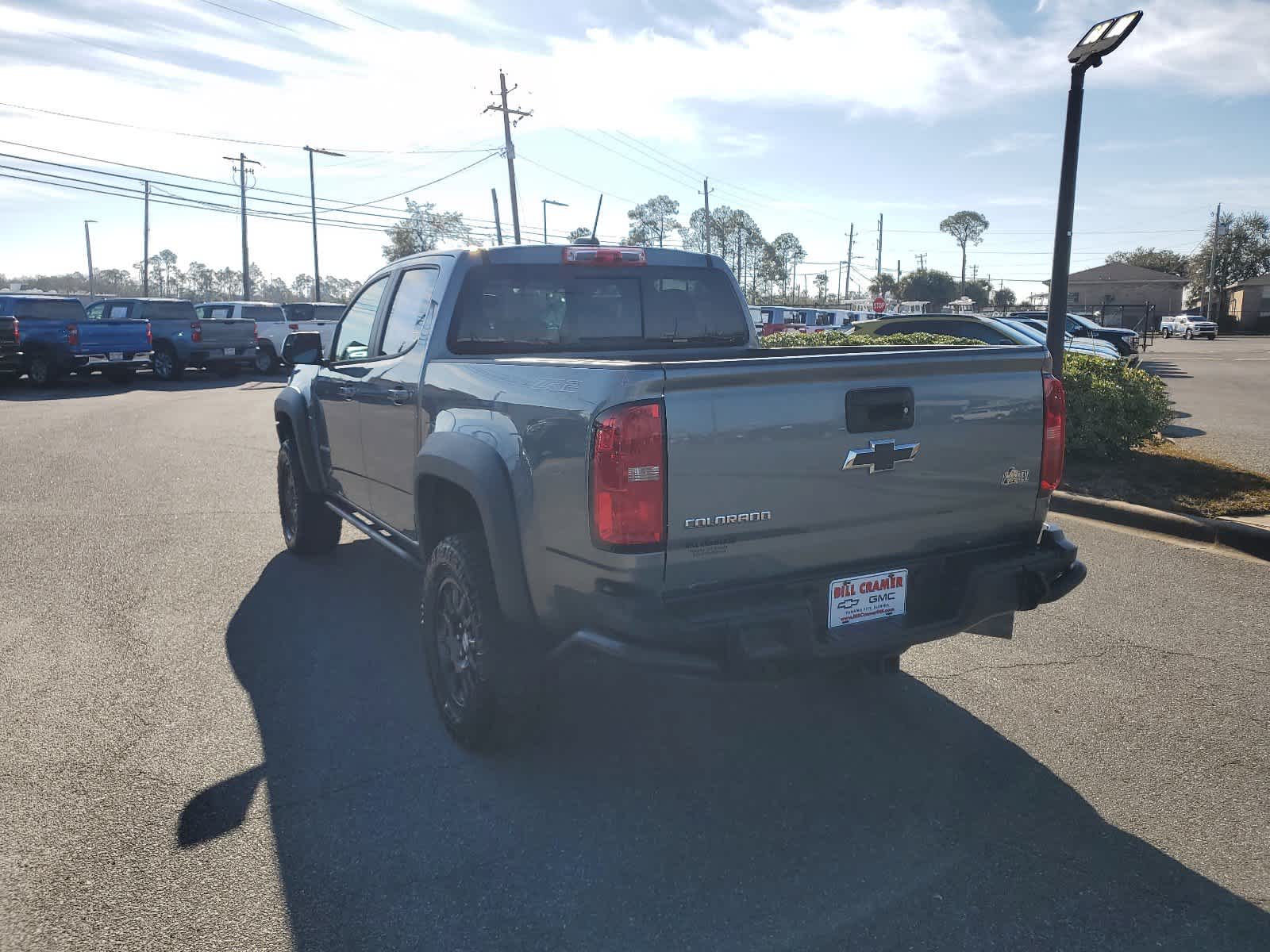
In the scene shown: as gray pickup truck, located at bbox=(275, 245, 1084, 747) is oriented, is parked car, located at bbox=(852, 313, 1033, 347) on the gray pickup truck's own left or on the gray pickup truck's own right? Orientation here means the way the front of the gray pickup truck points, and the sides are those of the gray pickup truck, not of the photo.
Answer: on the gray pickup truck's own right

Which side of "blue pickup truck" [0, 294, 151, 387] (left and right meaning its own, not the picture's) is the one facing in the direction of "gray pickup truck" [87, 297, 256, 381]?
right

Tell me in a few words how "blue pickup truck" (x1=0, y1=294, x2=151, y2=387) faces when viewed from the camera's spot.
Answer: facing away from the viewer and to the left of the viewer

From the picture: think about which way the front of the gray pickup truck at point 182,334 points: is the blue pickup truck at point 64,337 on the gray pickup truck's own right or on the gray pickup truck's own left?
on the gray pickup truck's own left

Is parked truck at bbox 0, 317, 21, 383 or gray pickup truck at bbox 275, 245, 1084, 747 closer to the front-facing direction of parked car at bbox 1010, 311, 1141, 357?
the gray pickup truck

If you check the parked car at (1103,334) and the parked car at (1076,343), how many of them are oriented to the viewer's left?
0

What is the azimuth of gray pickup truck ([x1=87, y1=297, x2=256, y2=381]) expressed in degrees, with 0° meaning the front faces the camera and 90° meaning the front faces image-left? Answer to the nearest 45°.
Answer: approximately 135°
